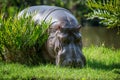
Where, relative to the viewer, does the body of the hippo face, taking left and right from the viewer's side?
facing the viewer and to the right of the viewer
